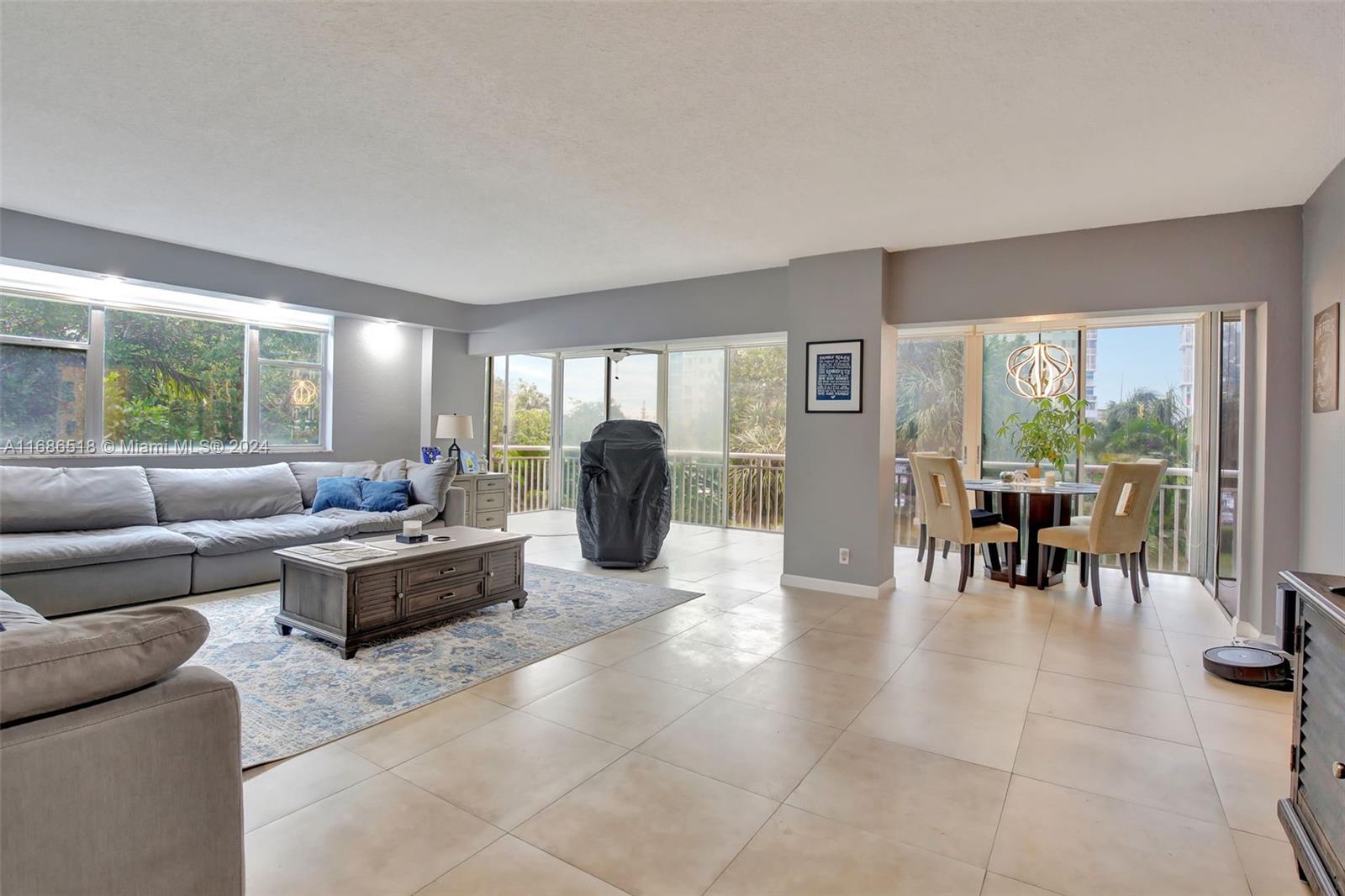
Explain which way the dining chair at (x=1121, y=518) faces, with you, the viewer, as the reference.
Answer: facing away from the viewer and to the left of the viewer

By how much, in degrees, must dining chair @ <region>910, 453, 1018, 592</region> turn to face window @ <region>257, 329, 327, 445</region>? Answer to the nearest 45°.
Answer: approximately 135° to its left

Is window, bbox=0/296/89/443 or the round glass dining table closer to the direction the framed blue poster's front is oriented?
the window

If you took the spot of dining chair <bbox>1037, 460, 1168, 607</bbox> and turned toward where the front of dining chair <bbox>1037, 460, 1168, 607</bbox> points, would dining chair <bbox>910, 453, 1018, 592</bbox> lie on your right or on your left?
on your left

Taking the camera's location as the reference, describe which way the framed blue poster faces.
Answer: facing the viewer

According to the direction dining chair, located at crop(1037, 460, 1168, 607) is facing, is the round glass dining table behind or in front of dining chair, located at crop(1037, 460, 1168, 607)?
in front

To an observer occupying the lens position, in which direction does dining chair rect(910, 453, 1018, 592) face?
facing away from the viewer and to the right of the viewer

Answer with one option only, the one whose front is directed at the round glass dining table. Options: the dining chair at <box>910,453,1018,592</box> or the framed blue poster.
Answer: the dining chair

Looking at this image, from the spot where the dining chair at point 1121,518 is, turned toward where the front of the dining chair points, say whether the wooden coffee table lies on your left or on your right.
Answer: on your left

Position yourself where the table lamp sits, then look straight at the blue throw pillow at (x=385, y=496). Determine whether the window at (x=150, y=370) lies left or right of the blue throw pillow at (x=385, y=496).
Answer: right

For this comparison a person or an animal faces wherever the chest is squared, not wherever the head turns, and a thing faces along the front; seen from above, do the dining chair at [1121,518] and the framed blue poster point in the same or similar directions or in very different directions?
very different directions

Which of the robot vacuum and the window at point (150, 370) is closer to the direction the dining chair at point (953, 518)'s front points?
the robot vacuum

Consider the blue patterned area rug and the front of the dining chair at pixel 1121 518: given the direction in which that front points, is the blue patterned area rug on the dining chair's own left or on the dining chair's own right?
on the dining chair's own left

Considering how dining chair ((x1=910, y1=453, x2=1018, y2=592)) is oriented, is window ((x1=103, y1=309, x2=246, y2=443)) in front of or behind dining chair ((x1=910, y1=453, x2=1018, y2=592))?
behind

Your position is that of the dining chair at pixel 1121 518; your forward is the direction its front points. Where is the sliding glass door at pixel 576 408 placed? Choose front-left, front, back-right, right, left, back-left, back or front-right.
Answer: front-left

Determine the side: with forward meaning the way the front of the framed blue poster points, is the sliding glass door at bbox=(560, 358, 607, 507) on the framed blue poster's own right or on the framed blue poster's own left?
on the framed blue poster's own right

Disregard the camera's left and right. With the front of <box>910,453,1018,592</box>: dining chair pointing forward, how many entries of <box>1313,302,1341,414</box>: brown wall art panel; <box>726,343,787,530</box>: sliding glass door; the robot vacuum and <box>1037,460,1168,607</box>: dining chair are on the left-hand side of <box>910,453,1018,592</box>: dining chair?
1

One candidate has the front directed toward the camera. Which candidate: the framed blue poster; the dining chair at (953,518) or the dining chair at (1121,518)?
the framed blue poster

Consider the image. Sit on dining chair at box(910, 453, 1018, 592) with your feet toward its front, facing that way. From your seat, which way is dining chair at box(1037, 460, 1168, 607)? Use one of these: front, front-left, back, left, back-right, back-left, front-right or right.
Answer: front-right
